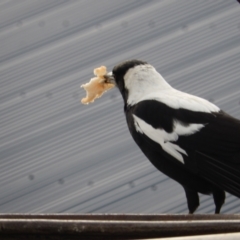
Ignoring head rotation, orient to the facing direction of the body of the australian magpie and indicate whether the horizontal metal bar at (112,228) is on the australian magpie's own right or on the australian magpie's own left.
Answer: on the australian magpie's own left

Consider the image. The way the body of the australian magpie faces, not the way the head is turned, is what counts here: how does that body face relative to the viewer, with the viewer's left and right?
facing to the left of the viewer
